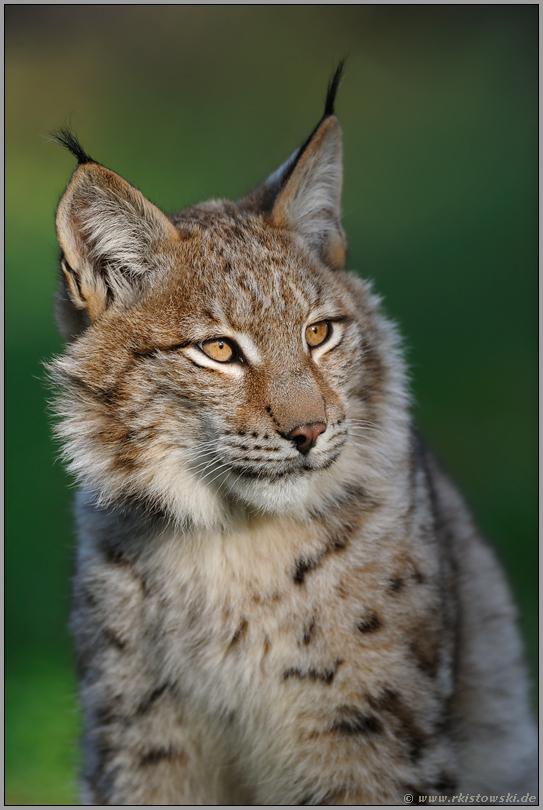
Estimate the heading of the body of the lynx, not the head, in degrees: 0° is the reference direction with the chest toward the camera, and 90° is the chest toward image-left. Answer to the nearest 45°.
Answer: approximately 0°
